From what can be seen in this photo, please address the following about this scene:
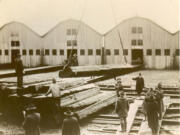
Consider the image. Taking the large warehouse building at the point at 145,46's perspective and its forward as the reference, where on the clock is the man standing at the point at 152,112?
The man standing is roughly at 12 o'clock from the large warehouse building.

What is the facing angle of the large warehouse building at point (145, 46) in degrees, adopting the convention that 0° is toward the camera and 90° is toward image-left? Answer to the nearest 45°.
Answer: approximately 0°

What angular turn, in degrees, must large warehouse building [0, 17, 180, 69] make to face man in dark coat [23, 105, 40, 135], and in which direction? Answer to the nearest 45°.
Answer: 0° — it already faces them
